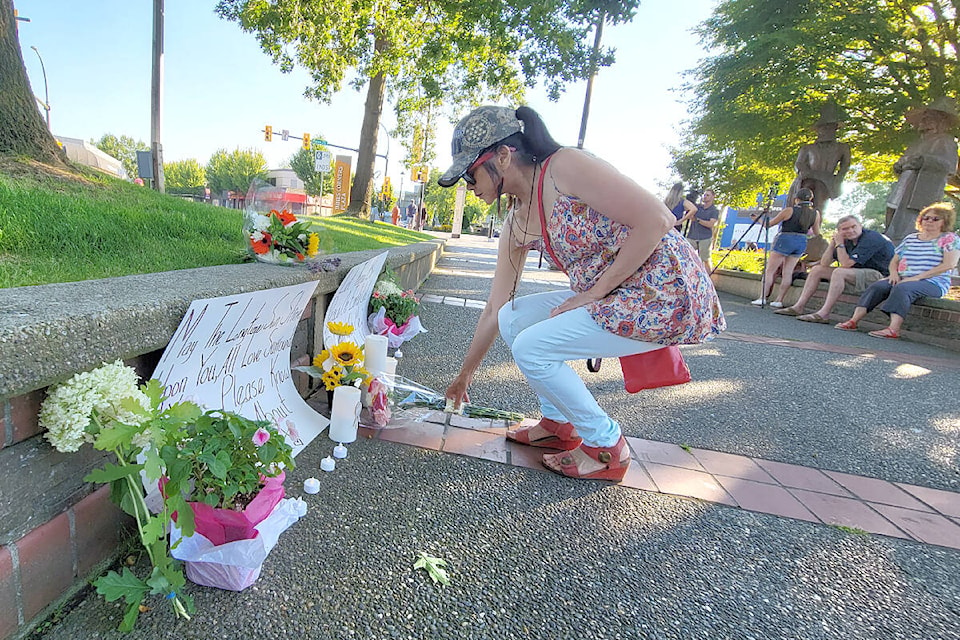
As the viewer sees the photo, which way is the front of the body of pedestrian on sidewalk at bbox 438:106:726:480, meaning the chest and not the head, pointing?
to the viewer's left

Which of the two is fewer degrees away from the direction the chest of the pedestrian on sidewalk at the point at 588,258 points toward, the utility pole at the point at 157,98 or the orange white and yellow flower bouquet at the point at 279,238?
the orange white and yellow flower bouquet

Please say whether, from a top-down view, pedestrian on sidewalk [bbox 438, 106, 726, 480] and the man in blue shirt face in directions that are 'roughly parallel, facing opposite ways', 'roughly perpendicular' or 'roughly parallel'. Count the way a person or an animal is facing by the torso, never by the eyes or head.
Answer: roughly parallel

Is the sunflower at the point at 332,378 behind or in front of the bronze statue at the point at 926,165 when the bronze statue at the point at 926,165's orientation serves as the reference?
in front

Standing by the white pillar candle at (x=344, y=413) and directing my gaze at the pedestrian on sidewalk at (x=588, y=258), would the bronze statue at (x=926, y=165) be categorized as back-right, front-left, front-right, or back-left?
front-left

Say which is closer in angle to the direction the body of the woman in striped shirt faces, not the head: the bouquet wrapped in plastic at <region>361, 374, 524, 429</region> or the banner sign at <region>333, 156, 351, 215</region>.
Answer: the bouquet wrapped in plastic

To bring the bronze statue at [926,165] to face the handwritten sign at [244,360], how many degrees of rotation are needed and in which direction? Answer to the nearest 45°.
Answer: approximately 45° to its left

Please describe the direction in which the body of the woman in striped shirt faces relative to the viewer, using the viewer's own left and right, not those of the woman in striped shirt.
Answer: facing the viewer and to the left of the viewer

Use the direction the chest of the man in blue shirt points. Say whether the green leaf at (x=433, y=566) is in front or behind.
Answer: in front

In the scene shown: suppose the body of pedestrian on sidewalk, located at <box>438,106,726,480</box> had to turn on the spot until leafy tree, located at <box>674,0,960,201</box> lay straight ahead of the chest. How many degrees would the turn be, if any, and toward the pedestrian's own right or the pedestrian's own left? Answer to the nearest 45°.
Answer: approximately 90° to the pedestrian's own right

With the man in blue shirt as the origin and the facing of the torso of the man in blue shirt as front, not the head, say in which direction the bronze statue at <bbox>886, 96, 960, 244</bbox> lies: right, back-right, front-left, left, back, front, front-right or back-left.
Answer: back-right

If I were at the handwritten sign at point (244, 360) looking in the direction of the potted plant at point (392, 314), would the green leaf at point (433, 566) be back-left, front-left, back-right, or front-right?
back-right

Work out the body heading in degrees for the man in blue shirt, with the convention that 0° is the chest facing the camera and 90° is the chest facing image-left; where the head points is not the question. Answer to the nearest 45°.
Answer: approximately 45°

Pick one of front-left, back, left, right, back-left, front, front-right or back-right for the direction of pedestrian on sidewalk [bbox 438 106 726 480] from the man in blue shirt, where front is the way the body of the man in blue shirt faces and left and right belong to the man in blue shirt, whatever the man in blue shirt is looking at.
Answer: front-left

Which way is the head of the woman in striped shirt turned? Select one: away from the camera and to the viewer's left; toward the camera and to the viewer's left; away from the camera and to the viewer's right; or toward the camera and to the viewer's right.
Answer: toward the camera and to the viewer's left

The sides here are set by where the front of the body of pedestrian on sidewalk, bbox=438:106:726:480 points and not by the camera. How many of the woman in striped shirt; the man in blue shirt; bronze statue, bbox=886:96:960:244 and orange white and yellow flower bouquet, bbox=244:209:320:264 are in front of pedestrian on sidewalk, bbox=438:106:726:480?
1

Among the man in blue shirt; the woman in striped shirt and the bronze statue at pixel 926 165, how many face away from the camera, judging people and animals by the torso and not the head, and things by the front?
0
